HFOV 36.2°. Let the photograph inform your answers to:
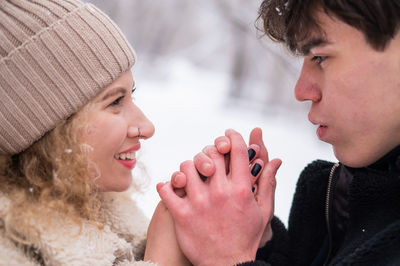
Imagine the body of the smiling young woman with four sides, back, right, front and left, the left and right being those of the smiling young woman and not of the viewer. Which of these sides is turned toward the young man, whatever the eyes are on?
front

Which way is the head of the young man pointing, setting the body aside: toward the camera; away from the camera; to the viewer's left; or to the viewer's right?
to the viewer's left

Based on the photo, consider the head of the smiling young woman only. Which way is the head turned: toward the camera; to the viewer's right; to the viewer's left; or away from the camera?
to the viewer's right

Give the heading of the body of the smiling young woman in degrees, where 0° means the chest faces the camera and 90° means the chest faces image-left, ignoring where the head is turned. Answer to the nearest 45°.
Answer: approximately 270°
